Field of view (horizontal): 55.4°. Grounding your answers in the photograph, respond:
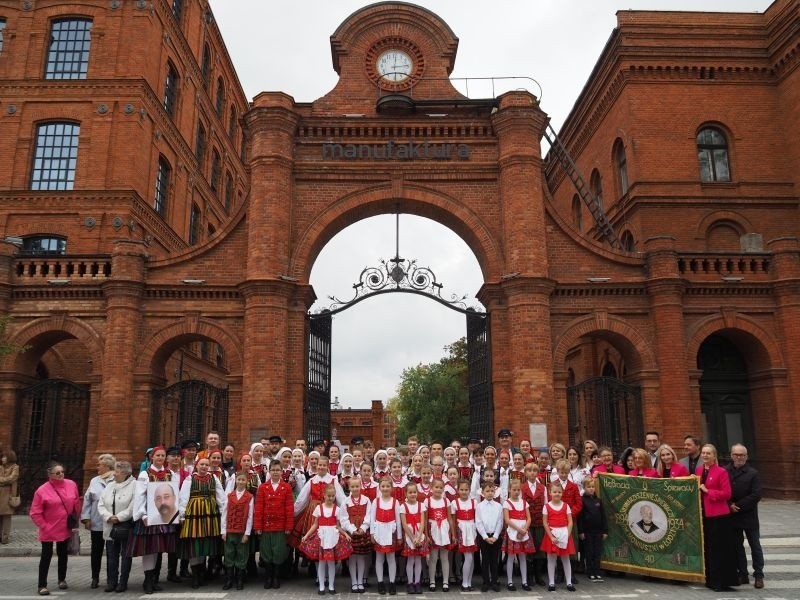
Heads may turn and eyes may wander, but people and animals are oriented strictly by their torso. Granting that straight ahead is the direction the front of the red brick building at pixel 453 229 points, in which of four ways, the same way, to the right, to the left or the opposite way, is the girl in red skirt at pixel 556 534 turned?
the same way

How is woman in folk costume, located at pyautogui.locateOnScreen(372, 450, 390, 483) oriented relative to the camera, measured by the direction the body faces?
toward the camera

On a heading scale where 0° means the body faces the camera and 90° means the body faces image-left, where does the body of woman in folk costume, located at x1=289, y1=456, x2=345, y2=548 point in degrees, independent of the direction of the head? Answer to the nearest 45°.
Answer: approximately 0°

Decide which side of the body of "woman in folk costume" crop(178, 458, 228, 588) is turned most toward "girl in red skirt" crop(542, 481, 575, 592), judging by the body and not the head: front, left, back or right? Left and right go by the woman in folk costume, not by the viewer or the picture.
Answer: left

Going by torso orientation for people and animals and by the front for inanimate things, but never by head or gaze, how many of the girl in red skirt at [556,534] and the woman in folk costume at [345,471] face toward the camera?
2

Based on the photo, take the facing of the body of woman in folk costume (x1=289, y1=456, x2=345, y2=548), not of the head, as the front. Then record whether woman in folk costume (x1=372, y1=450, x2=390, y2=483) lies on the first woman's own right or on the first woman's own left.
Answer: on the first woman's own left

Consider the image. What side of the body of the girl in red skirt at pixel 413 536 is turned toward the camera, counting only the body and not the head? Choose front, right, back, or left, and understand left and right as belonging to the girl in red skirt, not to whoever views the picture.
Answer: front

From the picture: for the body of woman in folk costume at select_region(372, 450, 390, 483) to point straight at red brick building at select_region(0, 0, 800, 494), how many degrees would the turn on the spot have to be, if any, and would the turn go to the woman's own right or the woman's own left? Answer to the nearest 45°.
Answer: approximately 180°

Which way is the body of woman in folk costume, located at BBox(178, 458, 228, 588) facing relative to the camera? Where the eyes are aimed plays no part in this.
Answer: toward the camera

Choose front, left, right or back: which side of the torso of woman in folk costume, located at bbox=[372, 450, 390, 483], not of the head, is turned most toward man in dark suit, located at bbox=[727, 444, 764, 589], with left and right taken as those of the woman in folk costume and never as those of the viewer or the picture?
left

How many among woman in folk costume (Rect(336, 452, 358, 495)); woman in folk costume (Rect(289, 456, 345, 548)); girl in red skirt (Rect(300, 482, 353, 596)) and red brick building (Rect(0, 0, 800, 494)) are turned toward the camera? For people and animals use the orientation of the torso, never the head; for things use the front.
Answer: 4

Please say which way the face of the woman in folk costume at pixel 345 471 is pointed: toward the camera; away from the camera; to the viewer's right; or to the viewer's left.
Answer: toward the camera

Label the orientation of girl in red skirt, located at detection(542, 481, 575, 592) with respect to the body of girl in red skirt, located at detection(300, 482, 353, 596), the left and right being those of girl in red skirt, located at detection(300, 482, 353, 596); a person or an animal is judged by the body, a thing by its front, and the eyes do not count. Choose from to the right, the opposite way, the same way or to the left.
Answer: the same way

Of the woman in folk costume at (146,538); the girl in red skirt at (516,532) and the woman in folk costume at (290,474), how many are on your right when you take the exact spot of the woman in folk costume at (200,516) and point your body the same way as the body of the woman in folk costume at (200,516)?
1

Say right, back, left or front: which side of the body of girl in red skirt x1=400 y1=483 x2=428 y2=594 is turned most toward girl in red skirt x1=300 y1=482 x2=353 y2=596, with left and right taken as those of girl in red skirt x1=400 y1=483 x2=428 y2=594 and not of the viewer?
right

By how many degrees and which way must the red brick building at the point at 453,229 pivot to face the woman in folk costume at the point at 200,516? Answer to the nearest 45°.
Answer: approximately 45° to its right

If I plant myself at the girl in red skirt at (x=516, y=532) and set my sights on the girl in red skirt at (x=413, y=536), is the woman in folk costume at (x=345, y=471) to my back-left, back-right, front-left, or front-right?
front-right

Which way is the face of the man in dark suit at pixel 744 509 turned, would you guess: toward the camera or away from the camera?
toward the camera
